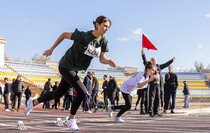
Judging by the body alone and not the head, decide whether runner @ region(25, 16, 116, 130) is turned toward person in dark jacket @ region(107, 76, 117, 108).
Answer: no

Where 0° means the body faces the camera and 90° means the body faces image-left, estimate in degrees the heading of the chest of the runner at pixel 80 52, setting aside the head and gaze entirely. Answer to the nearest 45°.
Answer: approximately 315°
